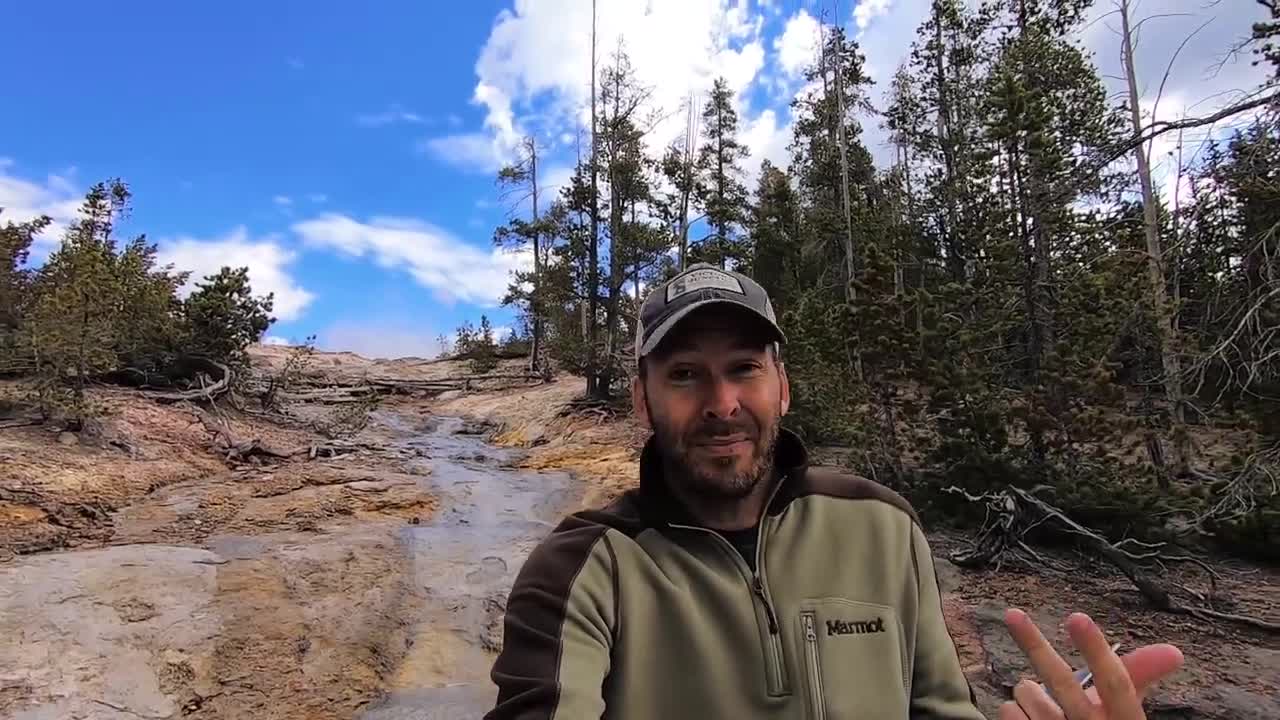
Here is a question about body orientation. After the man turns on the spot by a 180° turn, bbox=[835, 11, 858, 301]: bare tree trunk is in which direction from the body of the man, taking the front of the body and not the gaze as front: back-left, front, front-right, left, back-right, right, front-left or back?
front

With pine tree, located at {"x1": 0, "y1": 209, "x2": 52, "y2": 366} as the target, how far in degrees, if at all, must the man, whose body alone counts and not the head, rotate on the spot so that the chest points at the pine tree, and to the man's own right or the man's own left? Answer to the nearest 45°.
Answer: approximately 135° to the man's own right

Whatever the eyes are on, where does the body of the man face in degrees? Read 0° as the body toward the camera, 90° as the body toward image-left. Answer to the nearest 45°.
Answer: approximately 0°

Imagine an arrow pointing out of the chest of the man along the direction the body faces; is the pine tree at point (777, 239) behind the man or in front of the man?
behind

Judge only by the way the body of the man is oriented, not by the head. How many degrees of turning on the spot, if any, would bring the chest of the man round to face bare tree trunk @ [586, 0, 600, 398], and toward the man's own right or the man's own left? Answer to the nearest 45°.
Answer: approximately 180°

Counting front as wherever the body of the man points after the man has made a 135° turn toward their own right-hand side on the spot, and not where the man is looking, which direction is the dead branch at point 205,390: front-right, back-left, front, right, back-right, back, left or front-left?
front

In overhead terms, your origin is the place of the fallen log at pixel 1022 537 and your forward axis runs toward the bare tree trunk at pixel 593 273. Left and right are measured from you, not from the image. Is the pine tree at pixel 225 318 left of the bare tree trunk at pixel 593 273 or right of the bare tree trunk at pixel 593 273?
left

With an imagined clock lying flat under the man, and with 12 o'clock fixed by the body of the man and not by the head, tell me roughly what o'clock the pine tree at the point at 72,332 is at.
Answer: The pine tree is roughly at 4 o'clock from the man.

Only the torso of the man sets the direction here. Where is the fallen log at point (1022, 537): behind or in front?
behind

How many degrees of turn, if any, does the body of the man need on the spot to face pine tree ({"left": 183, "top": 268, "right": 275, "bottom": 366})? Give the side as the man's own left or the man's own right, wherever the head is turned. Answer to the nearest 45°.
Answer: approximately 135° to the man's own right

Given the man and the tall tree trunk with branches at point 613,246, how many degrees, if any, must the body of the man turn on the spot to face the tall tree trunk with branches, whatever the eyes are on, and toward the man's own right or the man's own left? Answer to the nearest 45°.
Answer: approximately 180°

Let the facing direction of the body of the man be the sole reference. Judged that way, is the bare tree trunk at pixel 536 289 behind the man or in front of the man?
behind
